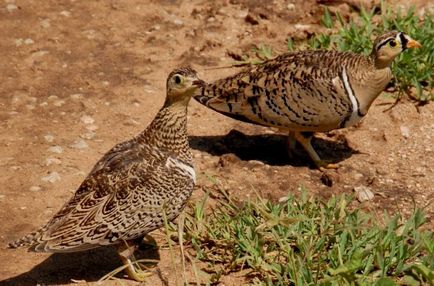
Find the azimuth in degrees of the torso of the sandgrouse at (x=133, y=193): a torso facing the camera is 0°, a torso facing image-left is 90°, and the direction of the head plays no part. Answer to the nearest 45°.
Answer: approximately 270°

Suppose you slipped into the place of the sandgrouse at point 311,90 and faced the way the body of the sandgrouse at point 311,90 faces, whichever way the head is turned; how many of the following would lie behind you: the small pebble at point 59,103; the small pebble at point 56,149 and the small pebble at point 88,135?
3

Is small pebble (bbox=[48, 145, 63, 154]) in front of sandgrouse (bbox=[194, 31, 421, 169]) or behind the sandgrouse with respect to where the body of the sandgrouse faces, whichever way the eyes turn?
behind

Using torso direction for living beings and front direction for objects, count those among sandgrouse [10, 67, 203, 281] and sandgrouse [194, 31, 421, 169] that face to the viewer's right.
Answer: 2

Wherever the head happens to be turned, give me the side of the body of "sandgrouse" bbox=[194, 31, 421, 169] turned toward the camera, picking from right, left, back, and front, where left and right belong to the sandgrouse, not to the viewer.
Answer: right

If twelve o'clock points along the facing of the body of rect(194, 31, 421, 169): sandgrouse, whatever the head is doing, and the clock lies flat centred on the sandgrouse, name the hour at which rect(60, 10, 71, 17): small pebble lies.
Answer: The small pebble is roughly at 7 o'clock from the sandgrouse.

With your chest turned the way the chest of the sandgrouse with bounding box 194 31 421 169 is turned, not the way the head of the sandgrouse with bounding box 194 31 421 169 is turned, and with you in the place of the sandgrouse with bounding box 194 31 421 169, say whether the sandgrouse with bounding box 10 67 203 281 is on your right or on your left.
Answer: on your right

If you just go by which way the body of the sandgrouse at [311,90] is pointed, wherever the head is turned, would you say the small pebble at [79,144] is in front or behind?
behind

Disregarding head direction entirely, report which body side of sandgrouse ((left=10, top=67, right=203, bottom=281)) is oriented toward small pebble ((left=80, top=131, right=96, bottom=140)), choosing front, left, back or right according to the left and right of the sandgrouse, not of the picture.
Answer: left

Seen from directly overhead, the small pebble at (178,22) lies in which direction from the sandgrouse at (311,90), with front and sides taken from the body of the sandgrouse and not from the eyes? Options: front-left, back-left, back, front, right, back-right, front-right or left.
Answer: back-left

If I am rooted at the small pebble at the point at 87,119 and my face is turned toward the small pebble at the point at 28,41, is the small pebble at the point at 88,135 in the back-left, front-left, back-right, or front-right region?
back-left
